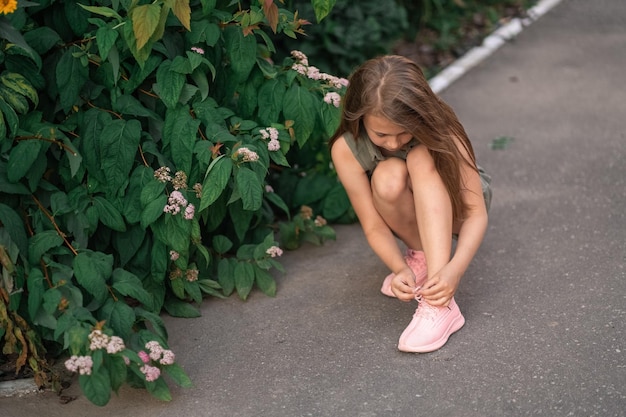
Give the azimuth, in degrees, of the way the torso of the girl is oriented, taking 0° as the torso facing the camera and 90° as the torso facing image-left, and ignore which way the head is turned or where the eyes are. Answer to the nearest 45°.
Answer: approximately 45°

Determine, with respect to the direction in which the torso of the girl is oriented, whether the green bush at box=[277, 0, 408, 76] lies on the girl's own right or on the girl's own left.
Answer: on the girl's own right

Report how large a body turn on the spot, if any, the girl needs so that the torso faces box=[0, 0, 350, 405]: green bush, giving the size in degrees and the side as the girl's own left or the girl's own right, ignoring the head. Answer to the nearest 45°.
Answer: approximately 45° to the girl's own right
